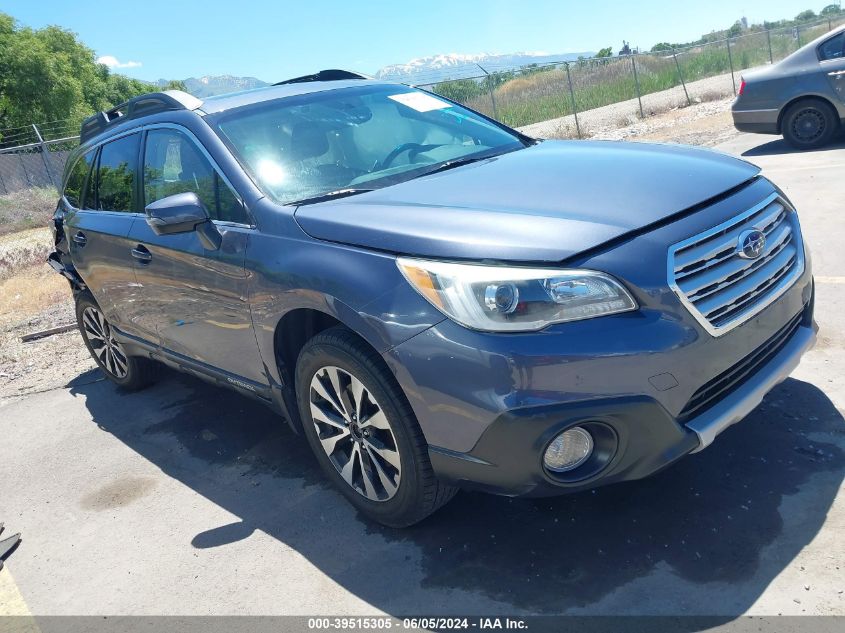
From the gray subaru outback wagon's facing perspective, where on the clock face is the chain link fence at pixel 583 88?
The chain link fence is roughly at 8 o'clock from the gray subaru outback wagon.

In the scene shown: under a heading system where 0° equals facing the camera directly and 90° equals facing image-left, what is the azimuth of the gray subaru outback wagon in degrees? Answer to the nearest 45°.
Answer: approximately 315°
